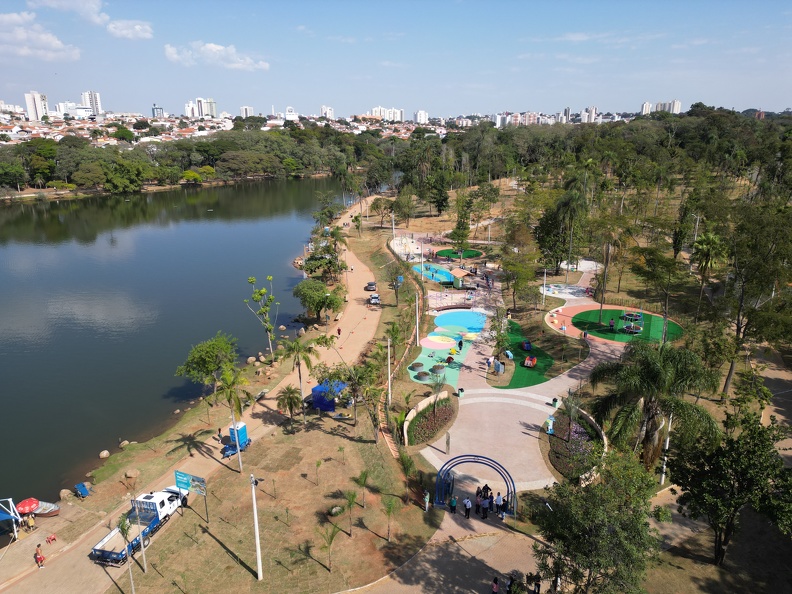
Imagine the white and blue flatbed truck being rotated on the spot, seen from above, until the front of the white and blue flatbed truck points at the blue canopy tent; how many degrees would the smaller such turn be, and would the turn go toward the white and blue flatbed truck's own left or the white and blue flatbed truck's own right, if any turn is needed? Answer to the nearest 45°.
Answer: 0° — it already faces it

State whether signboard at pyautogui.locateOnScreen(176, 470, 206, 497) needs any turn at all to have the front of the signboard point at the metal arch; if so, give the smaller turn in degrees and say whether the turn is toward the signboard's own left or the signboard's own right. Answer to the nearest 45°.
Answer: approximately 135° to the signboard's own left

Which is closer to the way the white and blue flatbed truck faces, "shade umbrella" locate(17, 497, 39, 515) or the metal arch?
the metal arch

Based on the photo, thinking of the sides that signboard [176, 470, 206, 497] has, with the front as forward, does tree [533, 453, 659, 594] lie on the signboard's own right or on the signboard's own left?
on the signboard's own left

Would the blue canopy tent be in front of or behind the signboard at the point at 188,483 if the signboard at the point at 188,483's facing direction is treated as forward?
behind

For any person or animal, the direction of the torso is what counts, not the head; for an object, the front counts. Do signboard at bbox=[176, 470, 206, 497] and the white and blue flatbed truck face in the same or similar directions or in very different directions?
very different directions

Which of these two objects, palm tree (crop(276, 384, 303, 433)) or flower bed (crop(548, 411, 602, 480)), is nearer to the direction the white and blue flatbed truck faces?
the palm tree

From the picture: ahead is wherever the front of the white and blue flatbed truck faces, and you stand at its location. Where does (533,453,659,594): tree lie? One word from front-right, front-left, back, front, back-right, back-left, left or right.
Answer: right

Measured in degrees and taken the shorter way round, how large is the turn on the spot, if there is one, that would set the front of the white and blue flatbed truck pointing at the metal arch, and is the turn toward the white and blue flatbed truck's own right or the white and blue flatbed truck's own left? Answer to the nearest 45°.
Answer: approximately 45° to the white and blue flatbed truck's own right

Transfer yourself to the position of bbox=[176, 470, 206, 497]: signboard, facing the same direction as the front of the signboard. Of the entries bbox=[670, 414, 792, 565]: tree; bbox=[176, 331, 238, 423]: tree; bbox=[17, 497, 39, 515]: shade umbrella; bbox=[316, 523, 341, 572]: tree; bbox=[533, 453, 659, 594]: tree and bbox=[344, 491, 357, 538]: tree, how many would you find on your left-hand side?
4

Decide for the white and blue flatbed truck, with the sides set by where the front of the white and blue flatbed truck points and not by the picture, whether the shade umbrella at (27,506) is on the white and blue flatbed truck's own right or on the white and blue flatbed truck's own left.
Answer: on the white and blue flatbed truck's own left

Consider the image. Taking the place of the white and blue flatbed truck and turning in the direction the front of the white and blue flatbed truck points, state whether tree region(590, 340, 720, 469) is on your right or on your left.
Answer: on your right

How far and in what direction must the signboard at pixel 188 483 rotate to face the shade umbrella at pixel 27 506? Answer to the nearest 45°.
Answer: approximately 45° to its right

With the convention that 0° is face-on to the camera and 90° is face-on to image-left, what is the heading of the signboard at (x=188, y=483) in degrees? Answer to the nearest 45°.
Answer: approximately 45°

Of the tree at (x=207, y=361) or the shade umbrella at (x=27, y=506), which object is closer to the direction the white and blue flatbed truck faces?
the tree

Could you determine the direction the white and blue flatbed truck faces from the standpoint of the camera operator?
facing away from the viewer and to the right of the viewer

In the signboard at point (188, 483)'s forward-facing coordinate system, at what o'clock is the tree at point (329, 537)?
The tree is roughly at 9 o'clock from the signboard.

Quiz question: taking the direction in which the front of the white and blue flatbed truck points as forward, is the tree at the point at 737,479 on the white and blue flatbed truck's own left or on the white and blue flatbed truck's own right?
on the white and blue flatbed truck's own right
